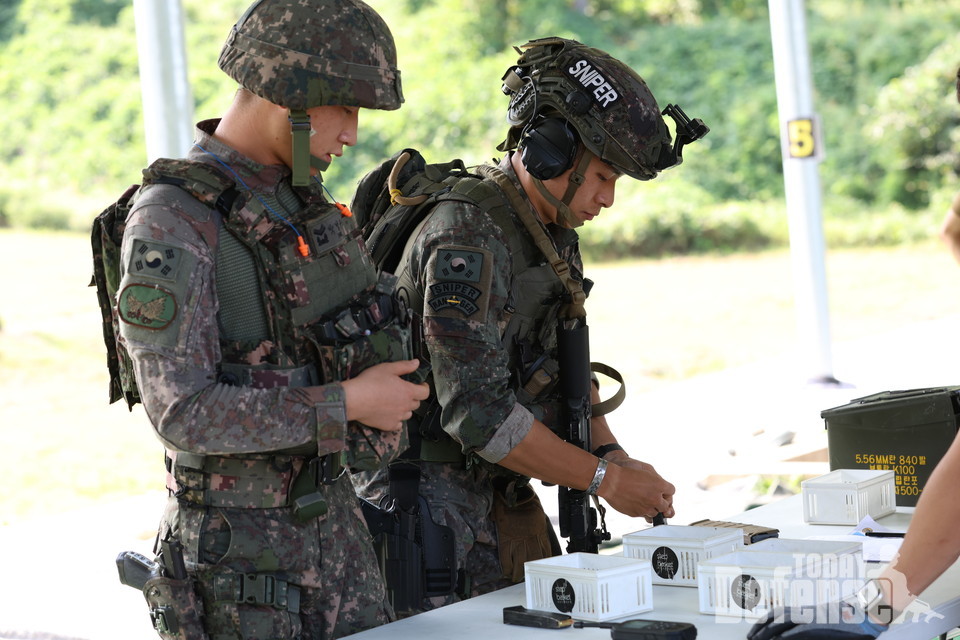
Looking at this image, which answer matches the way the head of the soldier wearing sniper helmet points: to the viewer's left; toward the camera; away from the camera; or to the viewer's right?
to the viewer's right

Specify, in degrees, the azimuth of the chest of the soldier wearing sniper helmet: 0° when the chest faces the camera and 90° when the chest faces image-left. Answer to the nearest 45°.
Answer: approximately 270°

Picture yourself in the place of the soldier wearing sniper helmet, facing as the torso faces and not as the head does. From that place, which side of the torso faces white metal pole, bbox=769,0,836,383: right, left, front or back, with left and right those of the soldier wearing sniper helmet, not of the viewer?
left

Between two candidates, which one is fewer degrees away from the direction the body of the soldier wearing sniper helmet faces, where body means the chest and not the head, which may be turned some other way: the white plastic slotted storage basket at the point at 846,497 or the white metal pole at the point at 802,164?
the white plastic slotted storage basket

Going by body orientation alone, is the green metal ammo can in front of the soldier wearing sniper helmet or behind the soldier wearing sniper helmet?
in front

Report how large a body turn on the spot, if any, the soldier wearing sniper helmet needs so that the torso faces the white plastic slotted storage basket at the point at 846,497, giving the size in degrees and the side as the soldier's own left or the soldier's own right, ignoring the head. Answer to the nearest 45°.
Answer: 0° — they already face it

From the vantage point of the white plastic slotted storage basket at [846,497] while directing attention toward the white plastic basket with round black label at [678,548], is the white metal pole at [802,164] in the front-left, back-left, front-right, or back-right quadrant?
back-right

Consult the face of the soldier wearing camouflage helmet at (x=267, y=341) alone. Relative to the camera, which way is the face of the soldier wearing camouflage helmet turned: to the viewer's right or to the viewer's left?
to the viewer's right

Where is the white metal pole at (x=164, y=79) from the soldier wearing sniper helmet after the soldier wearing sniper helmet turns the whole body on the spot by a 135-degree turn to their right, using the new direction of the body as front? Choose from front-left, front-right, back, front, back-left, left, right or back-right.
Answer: right
